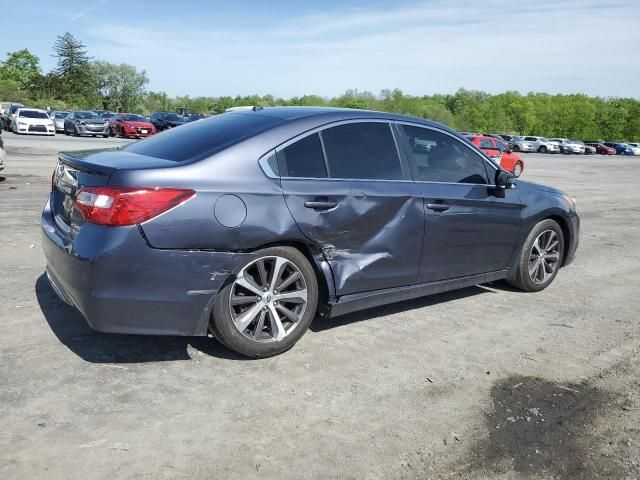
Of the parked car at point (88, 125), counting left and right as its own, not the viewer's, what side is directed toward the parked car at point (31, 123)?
right

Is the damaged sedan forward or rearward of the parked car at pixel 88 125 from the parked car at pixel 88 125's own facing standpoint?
forward

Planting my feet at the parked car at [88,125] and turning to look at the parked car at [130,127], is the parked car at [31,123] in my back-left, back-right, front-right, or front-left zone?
back-right

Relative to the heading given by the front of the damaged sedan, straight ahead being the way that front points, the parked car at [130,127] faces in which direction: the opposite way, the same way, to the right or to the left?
to the right

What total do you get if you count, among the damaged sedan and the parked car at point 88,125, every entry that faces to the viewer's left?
0

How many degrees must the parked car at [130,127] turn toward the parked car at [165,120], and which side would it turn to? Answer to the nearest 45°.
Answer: approximately 90° to its left

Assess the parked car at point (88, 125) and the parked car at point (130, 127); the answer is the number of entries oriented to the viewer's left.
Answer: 0

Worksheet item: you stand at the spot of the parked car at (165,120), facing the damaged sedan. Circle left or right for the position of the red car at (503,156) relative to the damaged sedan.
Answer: left

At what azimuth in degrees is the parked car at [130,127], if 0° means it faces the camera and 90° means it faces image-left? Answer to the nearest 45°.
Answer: approximately 315°

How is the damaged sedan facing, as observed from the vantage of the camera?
facing away from the viewer and to the right of the viewer

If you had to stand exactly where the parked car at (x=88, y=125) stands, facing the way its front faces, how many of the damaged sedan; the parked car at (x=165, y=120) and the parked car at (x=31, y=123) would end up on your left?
1

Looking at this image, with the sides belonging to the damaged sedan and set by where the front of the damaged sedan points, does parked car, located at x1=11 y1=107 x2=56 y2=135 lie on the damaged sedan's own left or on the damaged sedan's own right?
on the damaged sedan's own left

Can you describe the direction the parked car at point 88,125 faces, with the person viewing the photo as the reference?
facing the viewer and to the right of the viewer

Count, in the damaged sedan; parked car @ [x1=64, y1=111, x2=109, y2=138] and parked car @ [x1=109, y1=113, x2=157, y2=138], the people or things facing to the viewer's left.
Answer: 0
